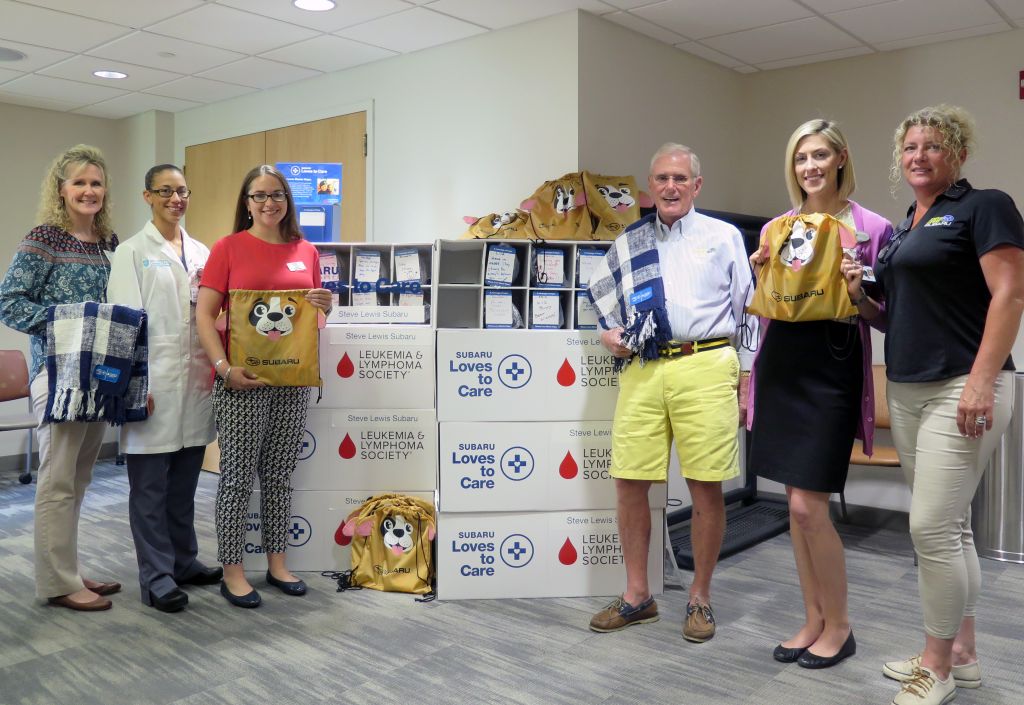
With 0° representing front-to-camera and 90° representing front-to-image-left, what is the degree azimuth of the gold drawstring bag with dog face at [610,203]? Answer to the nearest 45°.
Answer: approximately 0°

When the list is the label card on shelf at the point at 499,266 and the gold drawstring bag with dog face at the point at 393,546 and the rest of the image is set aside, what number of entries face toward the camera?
2

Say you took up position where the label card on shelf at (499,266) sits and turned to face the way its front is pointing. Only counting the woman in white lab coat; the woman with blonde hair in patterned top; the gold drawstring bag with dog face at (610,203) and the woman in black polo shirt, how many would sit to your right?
2

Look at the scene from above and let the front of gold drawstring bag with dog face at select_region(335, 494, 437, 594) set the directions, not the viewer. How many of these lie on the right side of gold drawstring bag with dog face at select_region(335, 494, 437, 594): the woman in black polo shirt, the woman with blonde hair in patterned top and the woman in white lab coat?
2

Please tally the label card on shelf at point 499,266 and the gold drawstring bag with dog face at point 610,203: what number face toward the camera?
2

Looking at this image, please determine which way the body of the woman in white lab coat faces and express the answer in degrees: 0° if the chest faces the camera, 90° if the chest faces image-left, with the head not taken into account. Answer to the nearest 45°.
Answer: approximately 315°

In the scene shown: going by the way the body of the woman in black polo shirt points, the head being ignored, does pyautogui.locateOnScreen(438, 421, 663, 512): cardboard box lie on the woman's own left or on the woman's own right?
on the woman's own right

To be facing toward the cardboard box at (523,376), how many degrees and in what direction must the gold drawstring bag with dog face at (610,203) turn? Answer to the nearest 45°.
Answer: approximately 45° to its right

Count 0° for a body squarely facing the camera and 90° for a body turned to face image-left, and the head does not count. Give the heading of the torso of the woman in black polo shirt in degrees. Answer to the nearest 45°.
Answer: approximately 45°
